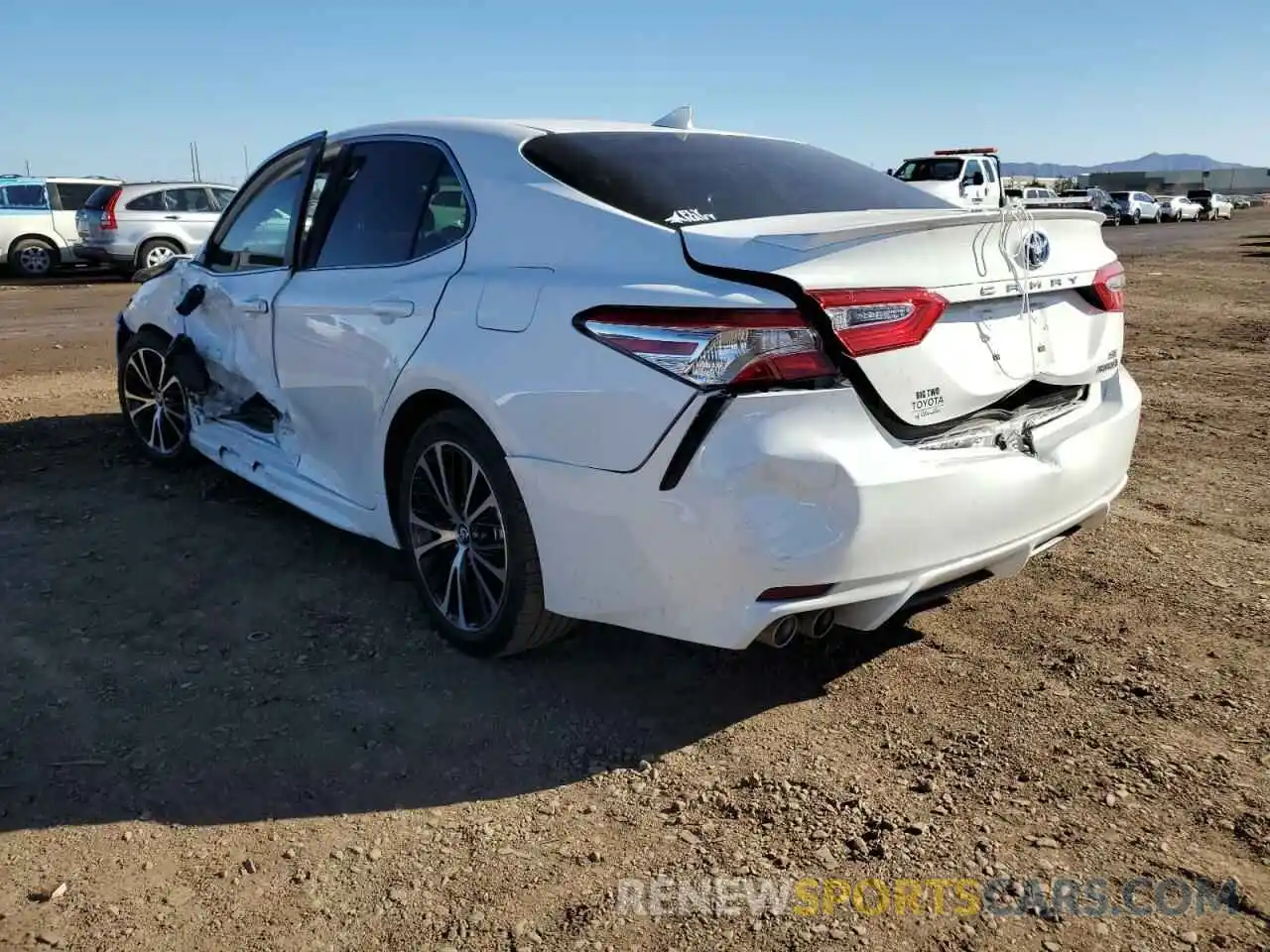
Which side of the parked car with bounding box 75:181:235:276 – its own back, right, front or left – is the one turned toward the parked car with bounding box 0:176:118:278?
back

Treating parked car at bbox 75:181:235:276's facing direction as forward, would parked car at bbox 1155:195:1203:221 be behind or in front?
in front

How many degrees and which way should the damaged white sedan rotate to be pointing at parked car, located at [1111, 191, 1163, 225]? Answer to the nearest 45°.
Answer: approximately 90° to its right

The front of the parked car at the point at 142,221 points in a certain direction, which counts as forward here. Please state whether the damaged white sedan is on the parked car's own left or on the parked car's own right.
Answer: on the parked car's own right

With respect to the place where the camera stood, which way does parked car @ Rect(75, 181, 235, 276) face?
facing away from the viewer and to the right of the viewer

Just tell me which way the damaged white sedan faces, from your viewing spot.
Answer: facing away from the viewer and to the left of the viewer

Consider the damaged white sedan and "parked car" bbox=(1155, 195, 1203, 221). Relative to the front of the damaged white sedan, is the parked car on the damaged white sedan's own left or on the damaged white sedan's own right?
on the damaged white sedan's own right

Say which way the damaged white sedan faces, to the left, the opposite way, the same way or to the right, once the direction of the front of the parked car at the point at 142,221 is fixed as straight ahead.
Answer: to the left

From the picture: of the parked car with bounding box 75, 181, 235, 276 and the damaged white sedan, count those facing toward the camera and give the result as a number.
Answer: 0
